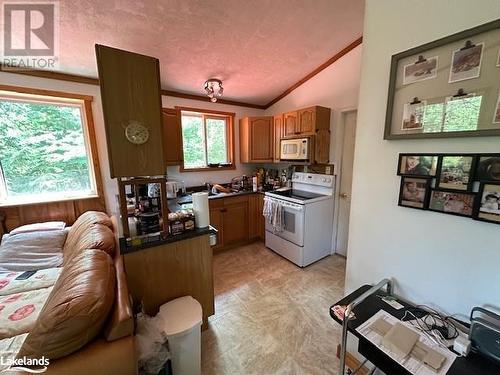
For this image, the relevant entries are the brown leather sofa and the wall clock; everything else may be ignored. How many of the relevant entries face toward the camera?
1

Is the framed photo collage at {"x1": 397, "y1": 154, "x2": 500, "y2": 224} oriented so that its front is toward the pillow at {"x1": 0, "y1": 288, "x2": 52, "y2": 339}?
yes

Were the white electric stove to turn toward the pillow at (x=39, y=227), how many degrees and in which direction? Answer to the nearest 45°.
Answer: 0° — it already faces it

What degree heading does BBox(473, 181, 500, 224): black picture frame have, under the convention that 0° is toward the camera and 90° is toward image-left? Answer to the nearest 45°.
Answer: approximately 45°

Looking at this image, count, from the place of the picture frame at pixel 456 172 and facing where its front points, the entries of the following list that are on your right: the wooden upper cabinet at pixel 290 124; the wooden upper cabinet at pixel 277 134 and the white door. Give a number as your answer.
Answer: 3

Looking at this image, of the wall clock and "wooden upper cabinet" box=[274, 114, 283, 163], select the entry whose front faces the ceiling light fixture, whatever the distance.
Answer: the wooden upper cabinet

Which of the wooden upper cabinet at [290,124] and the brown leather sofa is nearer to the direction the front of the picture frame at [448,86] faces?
the brown leather sofa

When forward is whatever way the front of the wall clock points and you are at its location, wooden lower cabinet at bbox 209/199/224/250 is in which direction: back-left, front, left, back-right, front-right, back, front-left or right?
back-left

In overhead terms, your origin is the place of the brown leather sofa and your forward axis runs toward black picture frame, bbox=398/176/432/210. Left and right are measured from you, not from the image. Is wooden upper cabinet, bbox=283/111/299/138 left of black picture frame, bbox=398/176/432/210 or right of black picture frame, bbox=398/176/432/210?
left
